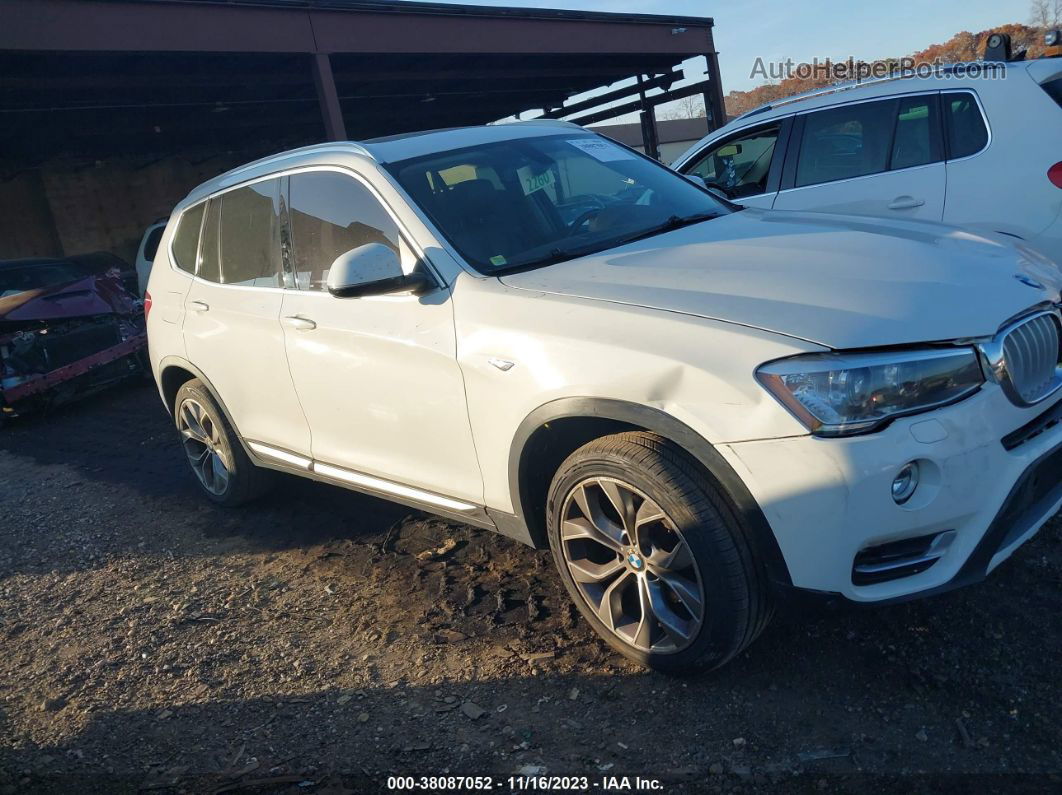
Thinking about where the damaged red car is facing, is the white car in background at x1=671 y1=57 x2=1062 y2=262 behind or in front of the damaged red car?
in front

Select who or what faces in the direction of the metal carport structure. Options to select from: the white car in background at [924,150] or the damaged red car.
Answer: the white car in background

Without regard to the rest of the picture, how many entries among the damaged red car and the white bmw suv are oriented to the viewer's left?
0

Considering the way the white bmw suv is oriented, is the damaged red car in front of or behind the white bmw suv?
behind

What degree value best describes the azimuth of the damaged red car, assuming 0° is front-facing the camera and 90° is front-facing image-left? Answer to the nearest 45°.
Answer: approximately 315°

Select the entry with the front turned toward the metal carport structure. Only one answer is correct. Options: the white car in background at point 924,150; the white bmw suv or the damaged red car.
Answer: the white car in background

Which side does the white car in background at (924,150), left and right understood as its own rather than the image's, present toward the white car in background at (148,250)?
front

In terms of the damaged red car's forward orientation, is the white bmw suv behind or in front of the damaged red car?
in front

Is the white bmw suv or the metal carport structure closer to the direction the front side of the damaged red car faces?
the white bmw suv

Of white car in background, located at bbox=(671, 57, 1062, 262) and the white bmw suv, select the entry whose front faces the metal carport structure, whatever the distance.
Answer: the white car in background

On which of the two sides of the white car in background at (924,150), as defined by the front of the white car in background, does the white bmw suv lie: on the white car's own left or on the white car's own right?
on the white car's own left

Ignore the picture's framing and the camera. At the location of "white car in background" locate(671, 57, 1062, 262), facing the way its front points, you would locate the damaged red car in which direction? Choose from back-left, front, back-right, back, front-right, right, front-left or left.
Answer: front-left

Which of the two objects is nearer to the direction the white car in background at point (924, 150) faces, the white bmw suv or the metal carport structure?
the metal carport structure

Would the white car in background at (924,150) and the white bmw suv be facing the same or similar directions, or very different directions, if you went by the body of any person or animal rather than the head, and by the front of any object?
very different directions
